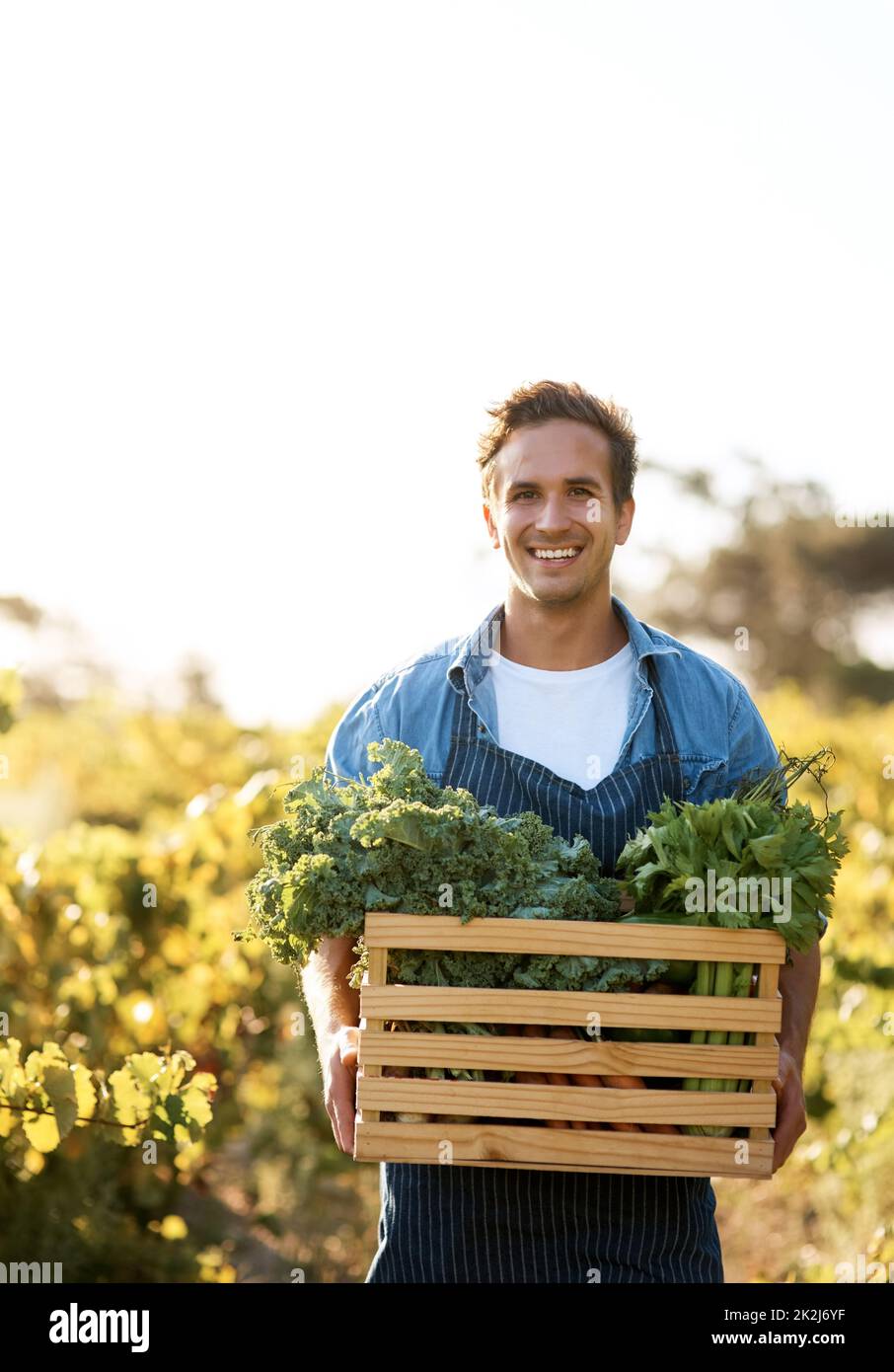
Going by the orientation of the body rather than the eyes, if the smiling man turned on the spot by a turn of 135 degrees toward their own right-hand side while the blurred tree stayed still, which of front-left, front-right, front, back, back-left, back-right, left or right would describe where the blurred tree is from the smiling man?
front-right

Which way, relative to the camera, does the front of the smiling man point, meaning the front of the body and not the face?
toward the camera
